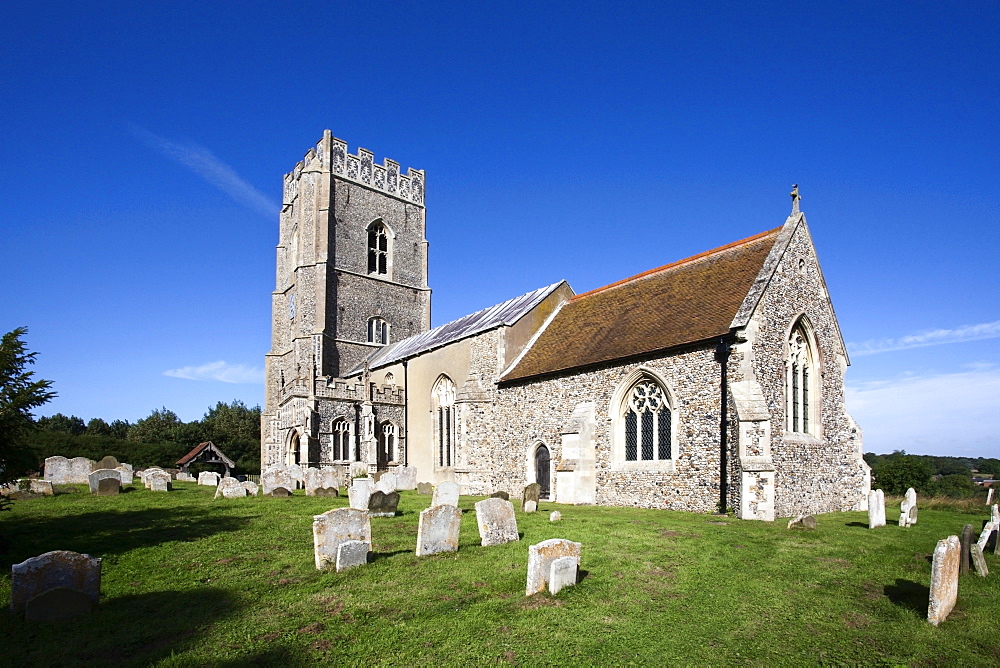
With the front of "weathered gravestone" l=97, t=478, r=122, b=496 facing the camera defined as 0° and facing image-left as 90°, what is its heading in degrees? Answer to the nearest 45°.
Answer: approximately 0°

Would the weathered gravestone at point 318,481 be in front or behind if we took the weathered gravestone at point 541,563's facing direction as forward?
behind

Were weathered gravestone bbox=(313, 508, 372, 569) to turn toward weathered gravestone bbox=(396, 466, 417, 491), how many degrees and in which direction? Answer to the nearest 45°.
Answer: approximately 180°

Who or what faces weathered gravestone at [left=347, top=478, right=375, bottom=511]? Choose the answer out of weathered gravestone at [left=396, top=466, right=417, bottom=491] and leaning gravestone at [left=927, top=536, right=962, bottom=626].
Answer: weathered gravestone at [left=396, top=466, right=417, bottom=491]

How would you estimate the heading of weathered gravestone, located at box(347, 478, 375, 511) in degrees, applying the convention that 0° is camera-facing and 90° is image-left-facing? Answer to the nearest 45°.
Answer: approximately 0°

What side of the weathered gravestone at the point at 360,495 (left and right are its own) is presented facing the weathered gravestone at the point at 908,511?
left

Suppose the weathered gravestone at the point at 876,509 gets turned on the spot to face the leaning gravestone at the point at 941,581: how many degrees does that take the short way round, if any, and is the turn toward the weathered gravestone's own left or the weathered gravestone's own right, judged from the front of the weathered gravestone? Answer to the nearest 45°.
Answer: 0° — it already faces it

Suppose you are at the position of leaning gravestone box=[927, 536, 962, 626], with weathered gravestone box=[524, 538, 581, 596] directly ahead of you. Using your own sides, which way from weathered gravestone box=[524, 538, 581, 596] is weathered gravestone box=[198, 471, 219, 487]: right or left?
right

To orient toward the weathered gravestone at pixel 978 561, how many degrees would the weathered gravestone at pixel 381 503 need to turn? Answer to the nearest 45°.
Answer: approximately 45° to its left
